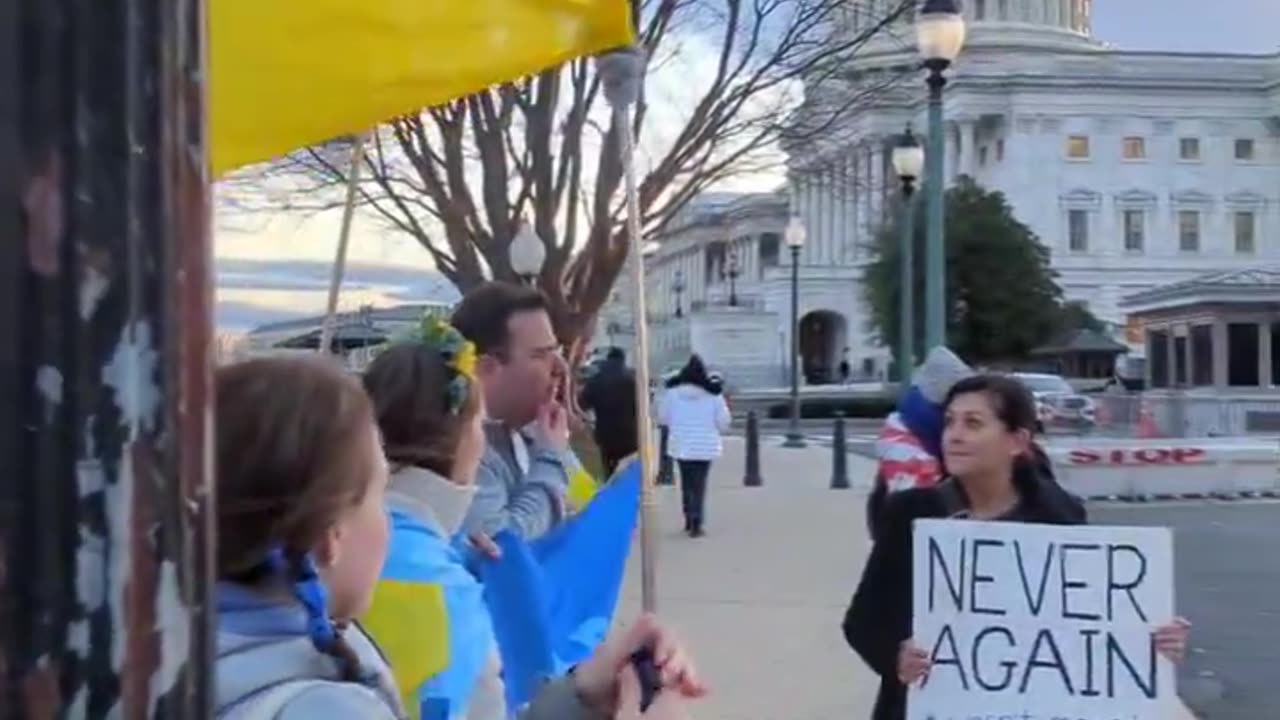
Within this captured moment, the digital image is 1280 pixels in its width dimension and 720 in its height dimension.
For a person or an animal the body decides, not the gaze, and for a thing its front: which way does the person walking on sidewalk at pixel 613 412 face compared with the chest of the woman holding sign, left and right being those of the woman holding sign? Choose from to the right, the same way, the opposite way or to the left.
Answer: the opposite way

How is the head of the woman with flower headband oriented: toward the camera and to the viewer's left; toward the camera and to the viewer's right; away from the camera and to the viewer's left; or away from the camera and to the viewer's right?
away from the camera and to the viewer's right

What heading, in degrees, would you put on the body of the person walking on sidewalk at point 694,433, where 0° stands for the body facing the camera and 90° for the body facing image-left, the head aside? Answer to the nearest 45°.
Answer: approximately 180°

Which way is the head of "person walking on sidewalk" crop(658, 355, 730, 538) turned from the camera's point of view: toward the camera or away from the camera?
away from the camera

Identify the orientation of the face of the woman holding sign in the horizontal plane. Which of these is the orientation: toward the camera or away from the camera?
toward the camera

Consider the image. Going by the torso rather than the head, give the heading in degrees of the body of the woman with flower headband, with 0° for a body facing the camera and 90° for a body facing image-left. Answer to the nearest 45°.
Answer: approximately 225°

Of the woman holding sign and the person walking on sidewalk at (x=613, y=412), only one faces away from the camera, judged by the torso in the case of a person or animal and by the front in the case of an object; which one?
the person walking on sidewalk

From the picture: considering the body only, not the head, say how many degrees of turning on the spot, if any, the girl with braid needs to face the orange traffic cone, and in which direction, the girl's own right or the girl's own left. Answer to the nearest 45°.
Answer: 0° — they already face it

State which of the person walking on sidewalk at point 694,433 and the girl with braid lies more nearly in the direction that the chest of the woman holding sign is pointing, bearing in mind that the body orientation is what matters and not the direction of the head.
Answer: the girl with braid

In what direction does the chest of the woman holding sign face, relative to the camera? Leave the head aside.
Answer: toward the camera

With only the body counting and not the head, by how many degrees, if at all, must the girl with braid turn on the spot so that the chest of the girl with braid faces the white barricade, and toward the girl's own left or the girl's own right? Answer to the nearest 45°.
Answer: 0° — they already face it

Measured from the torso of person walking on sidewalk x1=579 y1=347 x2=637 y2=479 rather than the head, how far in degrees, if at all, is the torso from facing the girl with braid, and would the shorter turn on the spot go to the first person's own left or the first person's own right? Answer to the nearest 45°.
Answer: approximately 180°

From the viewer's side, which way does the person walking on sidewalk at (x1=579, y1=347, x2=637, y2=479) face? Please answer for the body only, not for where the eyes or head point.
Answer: away from the camera

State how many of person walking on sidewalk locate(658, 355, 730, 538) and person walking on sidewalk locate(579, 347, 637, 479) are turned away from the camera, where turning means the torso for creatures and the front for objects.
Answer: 2

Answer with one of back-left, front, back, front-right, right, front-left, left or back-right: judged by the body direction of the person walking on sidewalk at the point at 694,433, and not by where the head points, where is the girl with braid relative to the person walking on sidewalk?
back

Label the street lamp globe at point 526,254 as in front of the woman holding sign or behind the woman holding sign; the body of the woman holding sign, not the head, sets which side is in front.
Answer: behind
